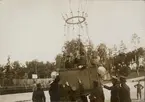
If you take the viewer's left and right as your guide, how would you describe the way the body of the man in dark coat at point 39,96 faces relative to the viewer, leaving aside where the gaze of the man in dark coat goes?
facing away from the viewer

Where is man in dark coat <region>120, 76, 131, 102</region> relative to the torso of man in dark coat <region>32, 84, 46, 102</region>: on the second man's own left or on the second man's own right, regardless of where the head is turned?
on the second man's own right

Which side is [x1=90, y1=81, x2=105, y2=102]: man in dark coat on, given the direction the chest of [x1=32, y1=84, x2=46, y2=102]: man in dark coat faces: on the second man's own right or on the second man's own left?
on the second man's own right

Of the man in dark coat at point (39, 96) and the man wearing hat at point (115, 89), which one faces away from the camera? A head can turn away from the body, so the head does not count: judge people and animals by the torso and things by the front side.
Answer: the man in dark coat

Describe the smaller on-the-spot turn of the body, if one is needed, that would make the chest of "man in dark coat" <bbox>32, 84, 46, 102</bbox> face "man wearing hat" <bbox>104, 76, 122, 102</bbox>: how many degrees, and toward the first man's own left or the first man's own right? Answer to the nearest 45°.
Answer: approximately 90° to the first man's own right

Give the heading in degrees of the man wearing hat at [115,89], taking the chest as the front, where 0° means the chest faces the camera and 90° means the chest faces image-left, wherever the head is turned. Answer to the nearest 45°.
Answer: approximately 90°

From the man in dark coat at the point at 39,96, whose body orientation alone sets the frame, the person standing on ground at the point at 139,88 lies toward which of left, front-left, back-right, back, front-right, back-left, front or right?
right

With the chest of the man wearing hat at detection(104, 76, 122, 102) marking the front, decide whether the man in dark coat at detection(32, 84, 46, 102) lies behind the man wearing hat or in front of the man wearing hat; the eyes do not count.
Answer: in front
